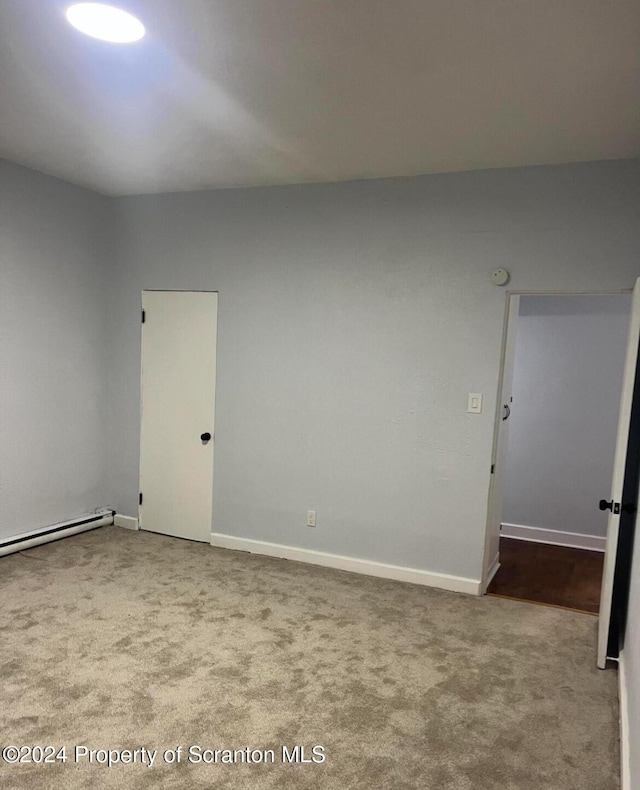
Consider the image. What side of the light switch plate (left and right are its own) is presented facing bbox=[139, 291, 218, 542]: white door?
right

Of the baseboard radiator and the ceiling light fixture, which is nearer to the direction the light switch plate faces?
the ceiling light fixture

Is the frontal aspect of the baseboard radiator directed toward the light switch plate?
yes

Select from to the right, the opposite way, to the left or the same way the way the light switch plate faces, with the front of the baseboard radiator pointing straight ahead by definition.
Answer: to the right

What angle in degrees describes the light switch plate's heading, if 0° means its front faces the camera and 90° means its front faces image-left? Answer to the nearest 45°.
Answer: approximately 0°

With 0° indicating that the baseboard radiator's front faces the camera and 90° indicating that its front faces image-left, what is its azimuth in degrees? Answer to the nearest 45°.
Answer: approximately 315°

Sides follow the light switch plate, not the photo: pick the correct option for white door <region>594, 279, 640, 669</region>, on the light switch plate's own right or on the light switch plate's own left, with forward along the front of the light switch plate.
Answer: on the light switch plate's own left

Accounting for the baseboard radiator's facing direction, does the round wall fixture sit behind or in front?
in front
